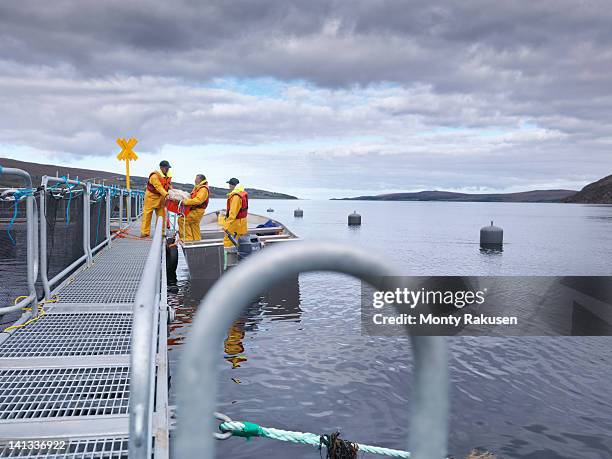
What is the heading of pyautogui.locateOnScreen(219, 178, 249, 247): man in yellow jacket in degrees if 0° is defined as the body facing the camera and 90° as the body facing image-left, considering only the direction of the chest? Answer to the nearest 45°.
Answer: approximately 90°

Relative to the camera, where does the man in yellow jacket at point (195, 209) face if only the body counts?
to the viewer's left

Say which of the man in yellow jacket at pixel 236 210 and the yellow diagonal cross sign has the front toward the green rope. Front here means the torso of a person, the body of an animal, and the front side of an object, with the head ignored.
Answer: the yellow diagonal cross sign

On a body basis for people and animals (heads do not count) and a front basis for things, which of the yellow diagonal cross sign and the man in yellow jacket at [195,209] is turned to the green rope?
the yellow diagonal cross sign

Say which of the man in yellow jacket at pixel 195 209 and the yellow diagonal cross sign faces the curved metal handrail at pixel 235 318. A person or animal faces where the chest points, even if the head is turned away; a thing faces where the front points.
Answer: the yellow diagonal cross sign

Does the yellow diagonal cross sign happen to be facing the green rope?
yes
